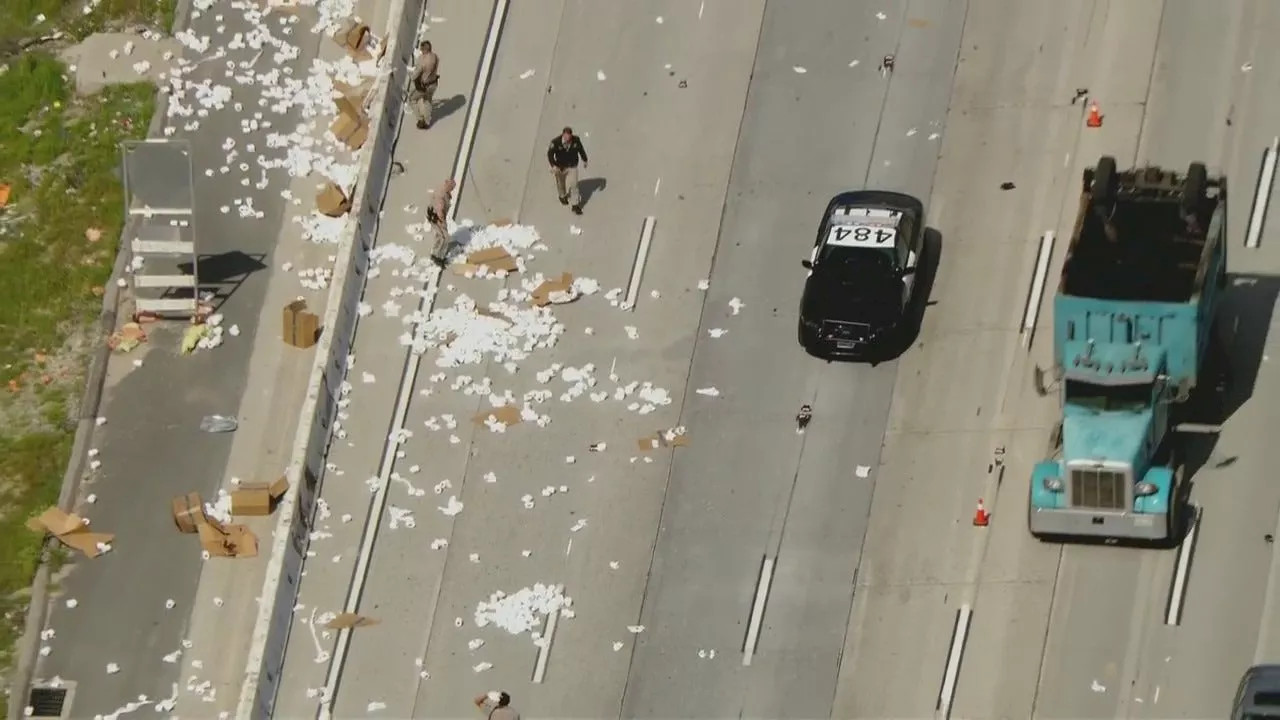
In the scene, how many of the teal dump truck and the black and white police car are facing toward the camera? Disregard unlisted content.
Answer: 2

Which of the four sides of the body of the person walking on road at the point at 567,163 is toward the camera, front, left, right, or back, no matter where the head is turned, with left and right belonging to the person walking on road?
front

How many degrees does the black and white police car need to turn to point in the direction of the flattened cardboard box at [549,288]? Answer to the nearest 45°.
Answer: approximately 90° to its right

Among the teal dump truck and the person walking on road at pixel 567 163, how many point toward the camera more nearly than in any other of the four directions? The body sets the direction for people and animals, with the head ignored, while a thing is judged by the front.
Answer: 2

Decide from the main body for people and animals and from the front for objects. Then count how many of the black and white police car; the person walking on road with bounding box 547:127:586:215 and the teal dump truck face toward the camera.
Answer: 3

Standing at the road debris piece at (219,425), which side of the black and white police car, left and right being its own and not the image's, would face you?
right

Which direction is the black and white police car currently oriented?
toward the camera

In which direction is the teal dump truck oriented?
toward the camera

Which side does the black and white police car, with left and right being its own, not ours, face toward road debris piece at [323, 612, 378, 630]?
right

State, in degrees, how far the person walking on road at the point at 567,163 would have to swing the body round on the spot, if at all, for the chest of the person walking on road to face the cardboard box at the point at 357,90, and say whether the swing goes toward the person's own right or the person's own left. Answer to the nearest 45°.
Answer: approximately 135° to the person's own right
